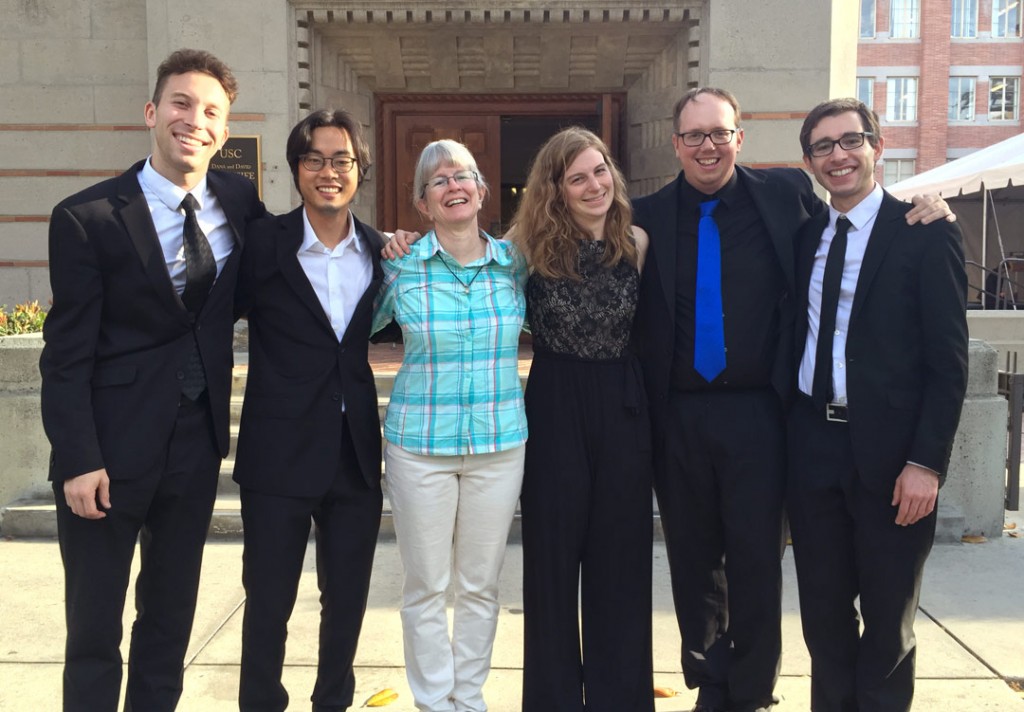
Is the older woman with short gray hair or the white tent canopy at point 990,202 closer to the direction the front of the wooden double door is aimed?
the older woman with short gray hair

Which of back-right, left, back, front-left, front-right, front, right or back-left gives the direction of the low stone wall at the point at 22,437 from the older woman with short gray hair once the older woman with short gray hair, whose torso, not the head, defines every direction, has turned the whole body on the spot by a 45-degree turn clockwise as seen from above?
right

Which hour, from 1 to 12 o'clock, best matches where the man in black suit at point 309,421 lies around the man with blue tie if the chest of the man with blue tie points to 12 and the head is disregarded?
The man in black suit is roughly at 2 o'clock from the man with blue tie.

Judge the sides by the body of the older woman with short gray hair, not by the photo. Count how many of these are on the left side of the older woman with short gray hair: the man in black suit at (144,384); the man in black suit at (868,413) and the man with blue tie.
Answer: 2
